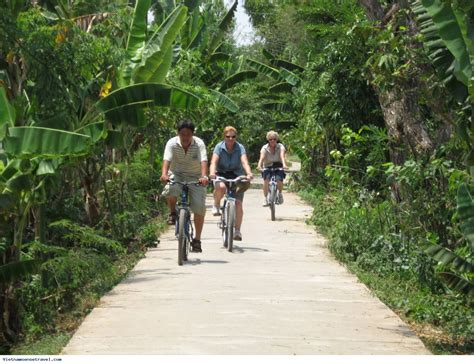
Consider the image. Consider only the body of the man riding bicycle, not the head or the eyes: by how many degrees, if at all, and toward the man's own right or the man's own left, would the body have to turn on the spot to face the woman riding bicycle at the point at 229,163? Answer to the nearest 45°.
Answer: approximately 135° to the man's own left

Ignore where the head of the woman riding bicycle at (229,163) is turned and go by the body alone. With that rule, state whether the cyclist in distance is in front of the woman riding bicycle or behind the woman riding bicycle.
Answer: behind

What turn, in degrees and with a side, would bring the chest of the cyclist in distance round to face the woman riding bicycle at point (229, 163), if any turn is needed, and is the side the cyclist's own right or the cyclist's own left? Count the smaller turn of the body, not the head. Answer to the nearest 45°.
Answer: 0° — they already face them

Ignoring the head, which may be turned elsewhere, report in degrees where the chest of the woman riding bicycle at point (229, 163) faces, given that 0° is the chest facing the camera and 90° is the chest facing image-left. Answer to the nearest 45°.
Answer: approximately 0°

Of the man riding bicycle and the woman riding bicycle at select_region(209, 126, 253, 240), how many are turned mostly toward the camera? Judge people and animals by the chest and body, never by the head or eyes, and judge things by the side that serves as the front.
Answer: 2

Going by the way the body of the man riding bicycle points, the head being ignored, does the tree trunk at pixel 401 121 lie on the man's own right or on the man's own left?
on the man's own left

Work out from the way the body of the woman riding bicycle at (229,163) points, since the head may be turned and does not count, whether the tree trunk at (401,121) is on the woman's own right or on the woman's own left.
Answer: on the woman's own left

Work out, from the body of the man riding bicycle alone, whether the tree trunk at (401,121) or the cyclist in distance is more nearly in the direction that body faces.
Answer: the tree trunk

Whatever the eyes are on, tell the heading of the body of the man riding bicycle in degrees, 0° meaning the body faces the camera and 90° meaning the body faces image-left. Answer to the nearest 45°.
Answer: approximately 0°
